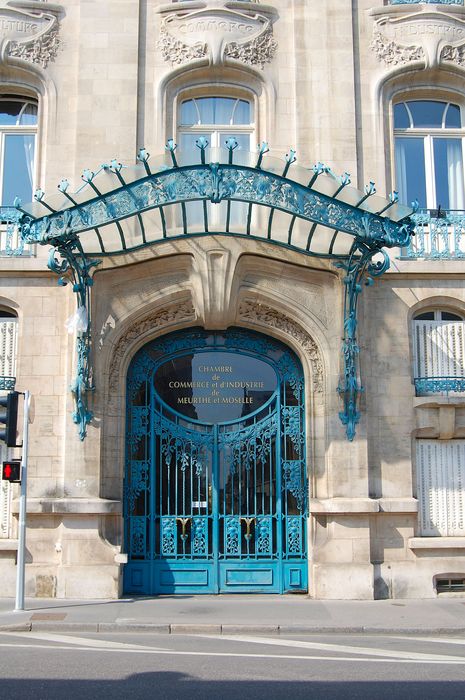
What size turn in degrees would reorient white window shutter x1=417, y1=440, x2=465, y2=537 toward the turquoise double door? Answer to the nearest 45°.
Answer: approximately 90° to its right

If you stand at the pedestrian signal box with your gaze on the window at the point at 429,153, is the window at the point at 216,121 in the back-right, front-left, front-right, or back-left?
front-left

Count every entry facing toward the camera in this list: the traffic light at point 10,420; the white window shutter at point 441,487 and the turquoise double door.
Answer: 2

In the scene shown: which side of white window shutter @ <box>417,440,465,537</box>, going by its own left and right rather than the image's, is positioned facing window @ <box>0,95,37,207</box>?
right

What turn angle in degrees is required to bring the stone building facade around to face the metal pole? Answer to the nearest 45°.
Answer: approximately 45° to its right

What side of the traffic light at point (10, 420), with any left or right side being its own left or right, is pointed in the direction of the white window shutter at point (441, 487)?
back

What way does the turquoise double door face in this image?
toward the camera

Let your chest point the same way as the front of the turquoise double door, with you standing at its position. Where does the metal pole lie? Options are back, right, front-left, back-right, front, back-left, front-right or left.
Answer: front-right

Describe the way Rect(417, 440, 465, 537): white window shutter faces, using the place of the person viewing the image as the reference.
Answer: facing the viewer
